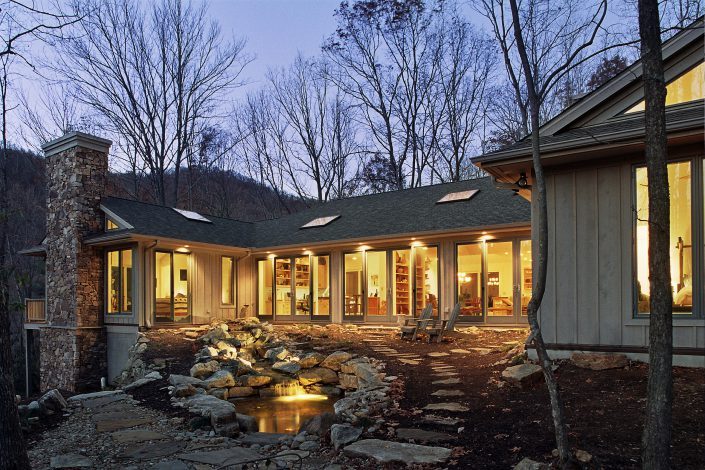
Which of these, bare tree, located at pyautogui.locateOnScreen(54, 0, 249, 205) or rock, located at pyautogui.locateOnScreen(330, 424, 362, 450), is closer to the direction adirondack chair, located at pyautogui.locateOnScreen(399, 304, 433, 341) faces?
the rock

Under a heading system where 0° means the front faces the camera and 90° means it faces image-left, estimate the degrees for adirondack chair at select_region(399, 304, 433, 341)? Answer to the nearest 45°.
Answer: approximately 45°

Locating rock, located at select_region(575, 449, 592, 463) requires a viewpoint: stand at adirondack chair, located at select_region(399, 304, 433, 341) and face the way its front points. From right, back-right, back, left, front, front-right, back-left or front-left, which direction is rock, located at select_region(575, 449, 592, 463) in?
front-left

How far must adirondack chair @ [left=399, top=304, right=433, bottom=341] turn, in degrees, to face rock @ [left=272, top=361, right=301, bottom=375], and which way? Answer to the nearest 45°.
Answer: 0° — it already faces it

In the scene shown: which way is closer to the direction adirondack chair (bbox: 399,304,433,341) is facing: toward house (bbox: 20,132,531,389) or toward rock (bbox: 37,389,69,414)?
the rock

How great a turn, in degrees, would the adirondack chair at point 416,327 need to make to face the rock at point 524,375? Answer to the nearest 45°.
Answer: approximately 45° to its left

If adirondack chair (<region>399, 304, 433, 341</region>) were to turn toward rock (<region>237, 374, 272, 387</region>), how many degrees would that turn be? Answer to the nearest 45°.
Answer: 0° — it already faces it
